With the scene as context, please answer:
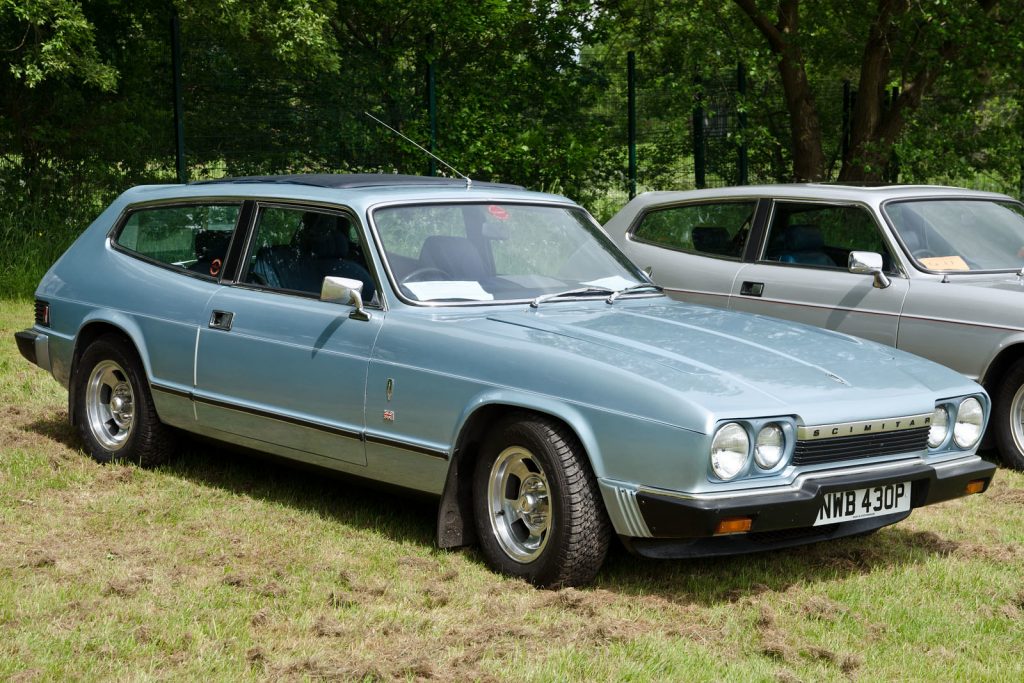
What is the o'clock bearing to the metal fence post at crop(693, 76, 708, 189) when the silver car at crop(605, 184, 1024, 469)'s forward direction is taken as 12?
The metal fence post is roughly at 7 o'clock from the silver car.

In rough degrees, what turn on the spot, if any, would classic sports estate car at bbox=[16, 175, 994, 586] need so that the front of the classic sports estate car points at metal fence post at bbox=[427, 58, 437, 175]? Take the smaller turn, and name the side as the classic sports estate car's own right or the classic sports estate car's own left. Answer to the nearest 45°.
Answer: approximately 135° to the classic sports estate car's own left

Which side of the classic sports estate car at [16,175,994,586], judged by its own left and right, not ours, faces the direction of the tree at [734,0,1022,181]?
left

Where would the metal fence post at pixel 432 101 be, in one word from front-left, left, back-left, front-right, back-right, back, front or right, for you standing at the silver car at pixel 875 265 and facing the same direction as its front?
back

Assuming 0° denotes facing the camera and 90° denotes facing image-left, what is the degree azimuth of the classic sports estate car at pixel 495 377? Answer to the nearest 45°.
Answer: approximately 315°

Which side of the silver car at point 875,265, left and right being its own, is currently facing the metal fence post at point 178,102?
back

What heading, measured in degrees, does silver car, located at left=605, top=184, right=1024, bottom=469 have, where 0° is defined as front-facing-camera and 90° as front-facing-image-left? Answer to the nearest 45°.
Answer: approximately 315°

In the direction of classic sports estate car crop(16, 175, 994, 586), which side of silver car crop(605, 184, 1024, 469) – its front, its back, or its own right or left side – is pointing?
right

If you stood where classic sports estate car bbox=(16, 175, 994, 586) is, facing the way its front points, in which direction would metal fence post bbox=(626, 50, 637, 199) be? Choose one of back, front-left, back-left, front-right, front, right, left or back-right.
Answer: back-left

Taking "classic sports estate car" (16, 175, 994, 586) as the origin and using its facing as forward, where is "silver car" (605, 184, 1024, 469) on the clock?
The silver car is roughly at 9 o'clock from the classic sports estate car.
